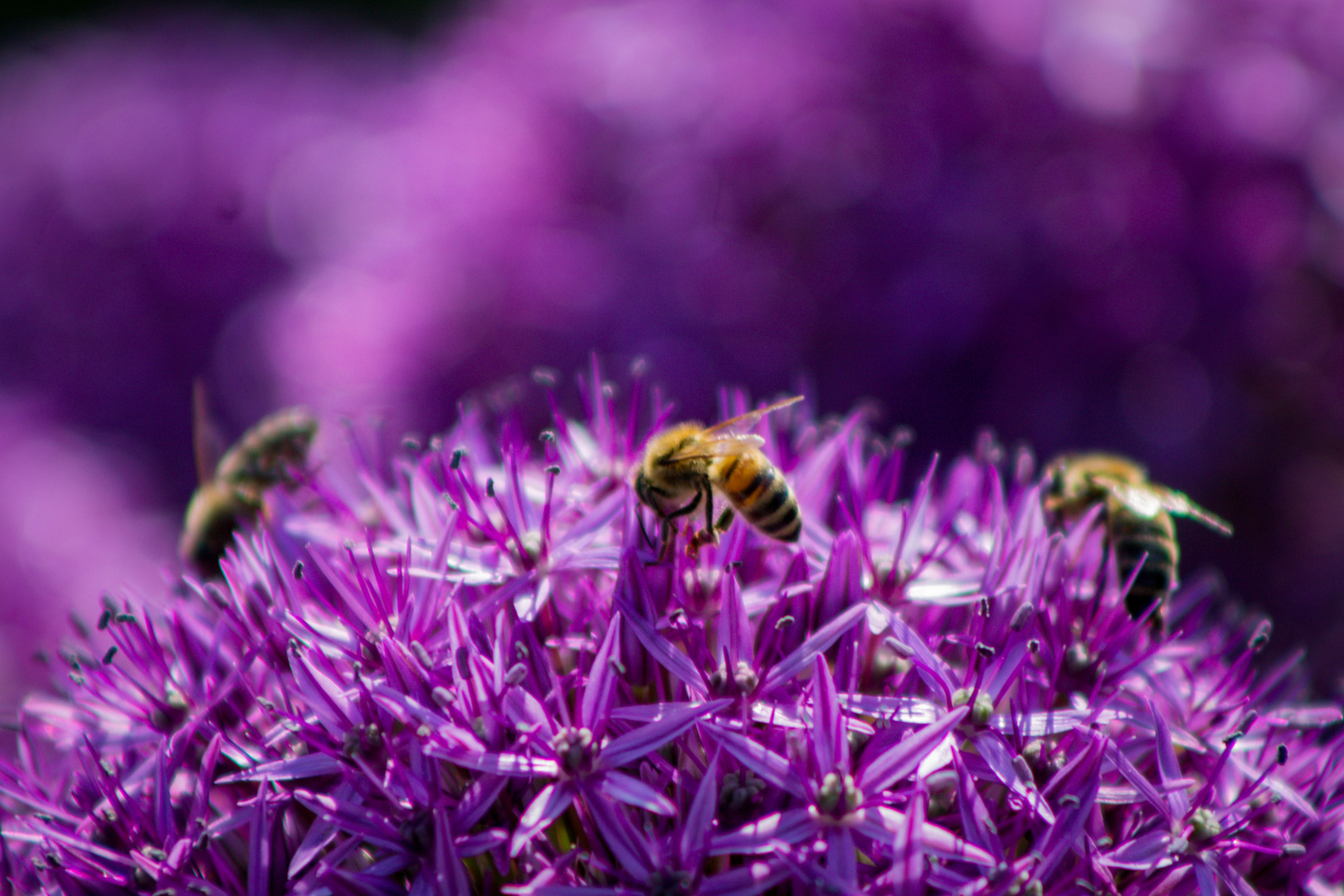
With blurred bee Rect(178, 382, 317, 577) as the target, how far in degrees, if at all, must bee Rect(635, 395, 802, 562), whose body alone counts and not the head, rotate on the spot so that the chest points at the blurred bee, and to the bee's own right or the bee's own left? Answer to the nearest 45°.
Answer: approximately 45° to the bee's own right

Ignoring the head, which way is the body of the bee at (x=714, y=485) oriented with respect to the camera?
to the viewer's left
